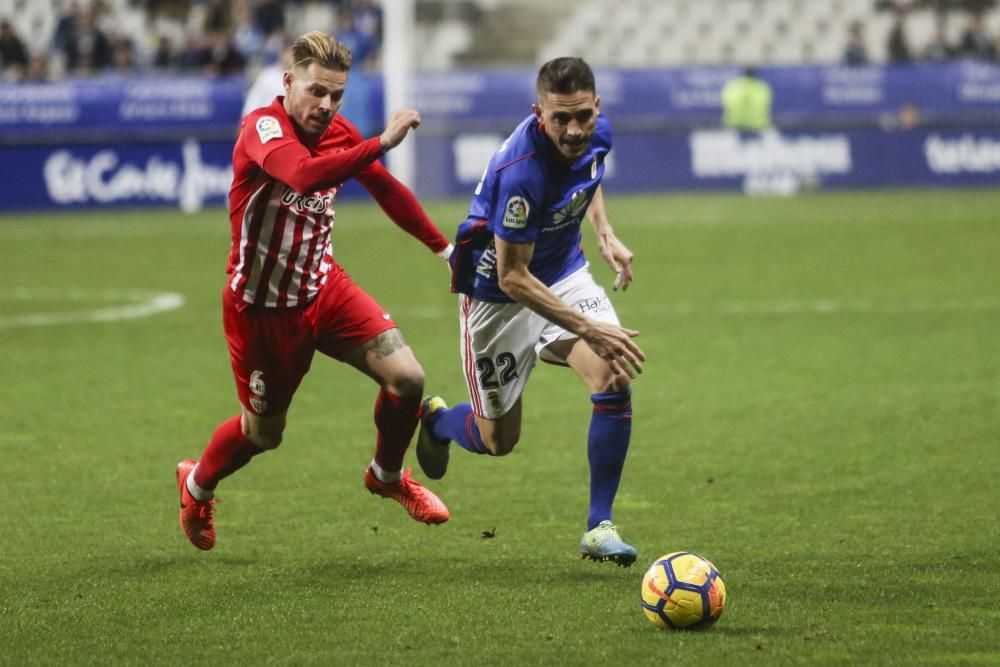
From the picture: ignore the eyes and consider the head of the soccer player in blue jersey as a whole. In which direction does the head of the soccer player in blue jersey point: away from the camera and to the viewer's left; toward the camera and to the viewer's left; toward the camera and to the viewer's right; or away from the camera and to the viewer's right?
toward the camera and to the viewer's right

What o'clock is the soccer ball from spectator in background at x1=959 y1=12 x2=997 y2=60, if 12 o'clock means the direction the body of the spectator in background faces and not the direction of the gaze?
The soccer ball is roughly at 12 o'clock from the spectator in background.

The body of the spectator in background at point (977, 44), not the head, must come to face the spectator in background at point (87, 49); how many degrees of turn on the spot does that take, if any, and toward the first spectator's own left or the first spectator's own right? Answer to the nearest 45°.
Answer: approximately 90° to the first spectator's own right

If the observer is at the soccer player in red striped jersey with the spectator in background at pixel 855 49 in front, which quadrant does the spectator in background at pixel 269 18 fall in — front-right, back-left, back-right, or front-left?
front-left

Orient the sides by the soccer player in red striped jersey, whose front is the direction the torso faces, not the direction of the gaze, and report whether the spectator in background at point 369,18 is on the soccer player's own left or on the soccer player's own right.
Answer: on the soccer player's own left

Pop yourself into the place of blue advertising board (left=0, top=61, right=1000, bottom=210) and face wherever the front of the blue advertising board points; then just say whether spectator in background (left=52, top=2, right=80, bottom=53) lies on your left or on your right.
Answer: on your right

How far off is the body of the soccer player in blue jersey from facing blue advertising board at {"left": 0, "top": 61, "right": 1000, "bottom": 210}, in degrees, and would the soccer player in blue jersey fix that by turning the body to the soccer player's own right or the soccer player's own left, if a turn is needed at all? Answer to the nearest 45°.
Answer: approximately 135° to the soccer player's own left

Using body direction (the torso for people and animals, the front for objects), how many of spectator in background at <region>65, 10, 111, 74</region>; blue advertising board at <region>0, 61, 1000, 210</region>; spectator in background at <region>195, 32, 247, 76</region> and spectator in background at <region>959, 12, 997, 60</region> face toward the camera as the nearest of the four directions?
4

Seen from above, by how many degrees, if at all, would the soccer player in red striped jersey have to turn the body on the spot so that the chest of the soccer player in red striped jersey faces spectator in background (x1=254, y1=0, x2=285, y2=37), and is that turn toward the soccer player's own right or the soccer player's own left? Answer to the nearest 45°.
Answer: approximately 135° to the soccer player's own left

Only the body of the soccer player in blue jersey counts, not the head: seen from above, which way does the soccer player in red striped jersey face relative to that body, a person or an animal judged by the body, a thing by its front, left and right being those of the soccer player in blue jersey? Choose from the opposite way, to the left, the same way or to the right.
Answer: the same way

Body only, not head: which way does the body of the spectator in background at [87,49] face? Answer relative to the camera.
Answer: toward the camera

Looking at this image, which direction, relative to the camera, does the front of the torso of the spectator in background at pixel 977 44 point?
toward the camera

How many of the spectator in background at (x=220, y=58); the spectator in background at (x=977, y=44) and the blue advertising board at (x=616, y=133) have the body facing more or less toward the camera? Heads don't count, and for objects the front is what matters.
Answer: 3

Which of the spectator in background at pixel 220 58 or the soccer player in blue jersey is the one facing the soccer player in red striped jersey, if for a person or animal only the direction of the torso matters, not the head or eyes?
the spectator in background

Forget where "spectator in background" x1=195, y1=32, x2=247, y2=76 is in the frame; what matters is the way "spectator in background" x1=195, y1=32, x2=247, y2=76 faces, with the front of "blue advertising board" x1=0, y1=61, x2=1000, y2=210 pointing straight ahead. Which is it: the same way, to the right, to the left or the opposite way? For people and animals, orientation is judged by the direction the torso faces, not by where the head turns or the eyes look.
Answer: the same way

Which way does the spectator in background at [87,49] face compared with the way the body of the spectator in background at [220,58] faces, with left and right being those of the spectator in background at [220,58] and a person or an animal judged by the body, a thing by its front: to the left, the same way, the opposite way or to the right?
the same way

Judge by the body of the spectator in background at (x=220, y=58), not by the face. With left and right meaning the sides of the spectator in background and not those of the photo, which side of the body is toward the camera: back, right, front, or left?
front
